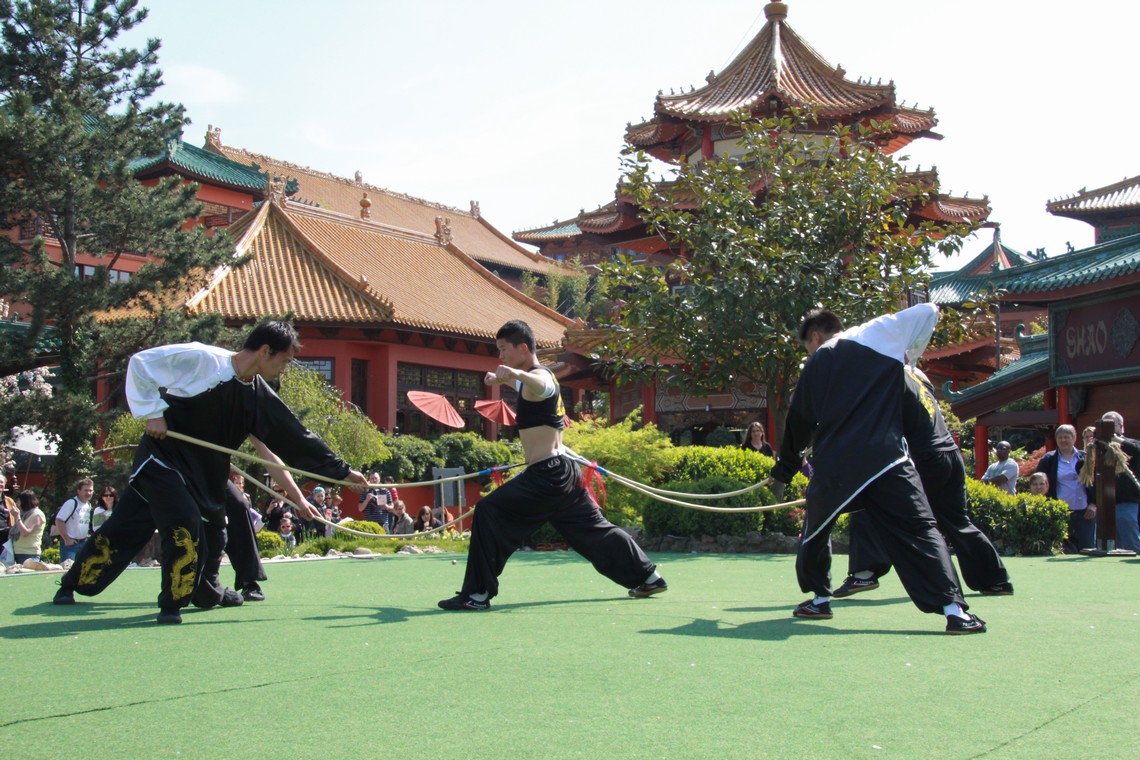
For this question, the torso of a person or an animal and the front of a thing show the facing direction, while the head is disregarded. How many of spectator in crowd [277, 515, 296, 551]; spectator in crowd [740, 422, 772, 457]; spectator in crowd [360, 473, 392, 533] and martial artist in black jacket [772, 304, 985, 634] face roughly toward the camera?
3

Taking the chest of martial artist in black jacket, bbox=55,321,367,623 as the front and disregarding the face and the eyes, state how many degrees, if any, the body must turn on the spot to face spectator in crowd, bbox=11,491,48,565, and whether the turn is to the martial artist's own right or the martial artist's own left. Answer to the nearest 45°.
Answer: approximately 135° to the martial artist's own left

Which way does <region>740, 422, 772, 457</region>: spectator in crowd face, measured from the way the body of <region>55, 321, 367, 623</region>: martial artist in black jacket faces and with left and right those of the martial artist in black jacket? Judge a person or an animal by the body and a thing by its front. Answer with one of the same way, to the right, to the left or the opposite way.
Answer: to the right

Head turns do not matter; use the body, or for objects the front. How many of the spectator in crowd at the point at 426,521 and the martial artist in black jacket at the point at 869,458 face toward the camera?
1

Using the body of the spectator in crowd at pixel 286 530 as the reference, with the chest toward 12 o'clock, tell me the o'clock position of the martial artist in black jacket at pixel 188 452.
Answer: The martial artist in black jacket is roughly at 12 o'clock from the spectator in crowd.

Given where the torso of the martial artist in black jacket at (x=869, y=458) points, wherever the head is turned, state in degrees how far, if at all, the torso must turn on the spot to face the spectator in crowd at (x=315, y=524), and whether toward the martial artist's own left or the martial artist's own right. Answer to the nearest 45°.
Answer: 0° — they already face them

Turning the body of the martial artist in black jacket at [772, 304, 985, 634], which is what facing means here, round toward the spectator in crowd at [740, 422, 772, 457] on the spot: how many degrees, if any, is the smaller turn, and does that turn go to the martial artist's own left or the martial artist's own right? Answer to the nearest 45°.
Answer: approximately 45° to the martial artist's own right
